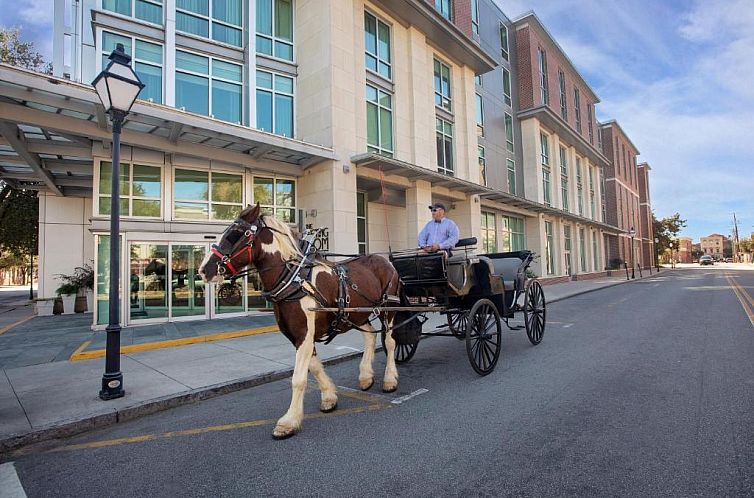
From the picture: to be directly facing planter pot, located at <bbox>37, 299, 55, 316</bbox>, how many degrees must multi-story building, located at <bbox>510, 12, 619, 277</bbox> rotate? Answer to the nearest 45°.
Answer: approximately 90° to its right

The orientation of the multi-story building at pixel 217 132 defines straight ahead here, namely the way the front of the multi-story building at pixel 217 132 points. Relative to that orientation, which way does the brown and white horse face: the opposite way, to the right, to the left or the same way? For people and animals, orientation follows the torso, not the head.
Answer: to the right

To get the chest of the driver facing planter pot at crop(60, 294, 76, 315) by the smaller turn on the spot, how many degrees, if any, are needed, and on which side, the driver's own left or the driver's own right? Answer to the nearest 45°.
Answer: approximately 90° to the driver's own right

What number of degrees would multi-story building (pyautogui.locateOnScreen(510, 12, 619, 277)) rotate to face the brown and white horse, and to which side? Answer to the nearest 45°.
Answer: approximately 45° to its right

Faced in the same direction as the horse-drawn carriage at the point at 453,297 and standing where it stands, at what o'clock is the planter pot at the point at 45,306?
The planter pot is roughly at 2 o'clock from the horse-drawn carriage.

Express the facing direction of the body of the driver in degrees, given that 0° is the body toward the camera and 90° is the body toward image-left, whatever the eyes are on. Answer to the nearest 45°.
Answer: approximately 45°

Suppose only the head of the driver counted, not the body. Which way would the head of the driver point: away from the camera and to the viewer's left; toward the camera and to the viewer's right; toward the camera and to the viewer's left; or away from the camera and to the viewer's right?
toward the camera and to the viewer's left

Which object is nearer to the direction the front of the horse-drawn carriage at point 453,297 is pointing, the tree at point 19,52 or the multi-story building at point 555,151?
the tree

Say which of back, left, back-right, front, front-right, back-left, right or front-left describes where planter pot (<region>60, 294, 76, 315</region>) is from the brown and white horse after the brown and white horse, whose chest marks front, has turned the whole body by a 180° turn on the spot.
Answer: left

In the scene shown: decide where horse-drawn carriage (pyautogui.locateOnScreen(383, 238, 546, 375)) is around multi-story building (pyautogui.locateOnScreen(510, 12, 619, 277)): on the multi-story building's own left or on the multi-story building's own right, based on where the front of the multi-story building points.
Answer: on the multi-story building's own right

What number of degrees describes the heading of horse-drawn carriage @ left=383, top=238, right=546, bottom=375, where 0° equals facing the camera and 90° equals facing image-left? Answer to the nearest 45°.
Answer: approximately 45°
